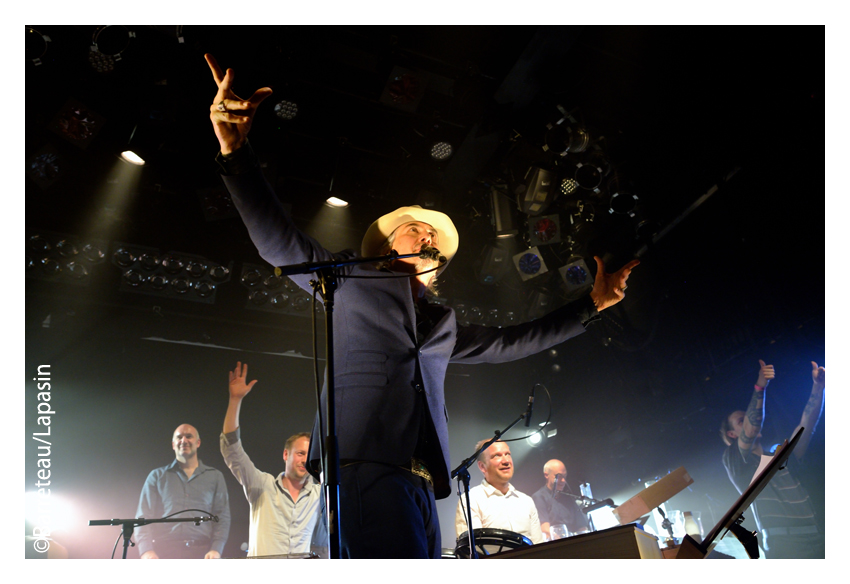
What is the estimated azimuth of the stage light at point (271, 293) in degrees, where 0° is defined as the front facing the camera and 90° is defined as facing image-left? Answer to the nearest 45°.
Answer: approximately 0°

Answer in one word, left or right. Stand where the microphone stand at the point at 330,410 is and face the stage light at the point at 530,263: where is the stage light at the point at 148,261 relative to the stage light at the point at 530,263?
left

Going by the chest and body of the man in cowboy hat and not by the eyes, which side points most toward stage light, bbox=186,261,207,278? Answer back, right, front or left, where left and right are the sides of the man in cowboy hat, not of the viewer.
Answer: back
